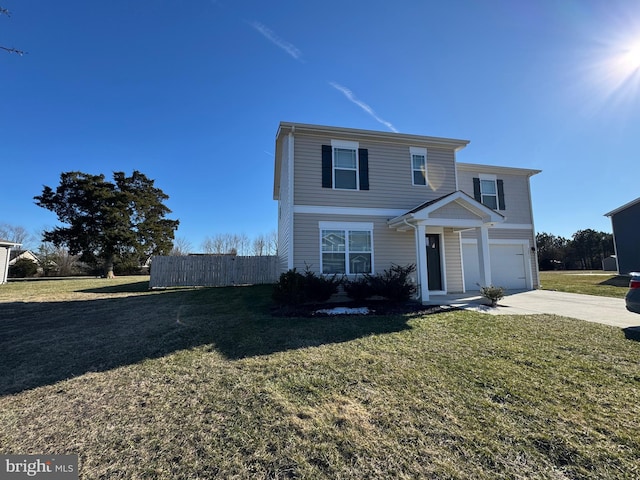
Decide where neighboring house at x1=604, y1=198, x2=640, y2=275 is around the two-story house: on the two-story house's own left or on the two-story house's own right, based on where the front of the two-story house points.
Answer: on the two-story house's own left

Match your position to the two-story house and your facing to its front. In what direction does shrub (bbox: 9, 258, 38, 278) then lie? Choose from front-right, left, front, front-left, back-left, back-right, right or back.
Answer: back-right

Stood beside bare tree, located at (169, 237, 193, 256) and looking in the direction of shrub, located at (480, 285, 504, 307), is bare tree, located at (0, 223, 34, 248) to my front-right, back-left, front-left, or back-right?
back-right

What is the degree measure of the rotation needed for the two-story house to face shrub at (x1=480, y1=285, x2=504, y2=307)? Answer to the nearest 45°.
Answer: approximately 45° to its left

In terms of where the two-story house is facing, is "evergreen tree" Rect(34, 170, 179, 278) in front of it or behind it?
behind

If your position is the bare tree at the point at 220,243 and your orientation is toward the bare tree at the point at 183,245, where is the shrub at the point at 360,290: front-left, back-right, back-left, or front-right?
back-left

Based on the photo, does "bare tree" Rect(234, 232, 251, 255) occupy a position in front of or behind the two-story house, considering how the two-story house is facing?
behind

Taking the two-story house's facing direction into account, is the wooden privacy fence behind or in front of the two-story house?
behind

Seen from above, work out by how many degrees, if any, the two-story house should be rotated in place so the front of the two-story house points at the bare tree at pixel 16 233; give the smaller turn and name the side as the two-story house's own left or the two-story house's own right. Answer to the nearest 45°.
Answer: approximately 135° to the two-story house's own right
